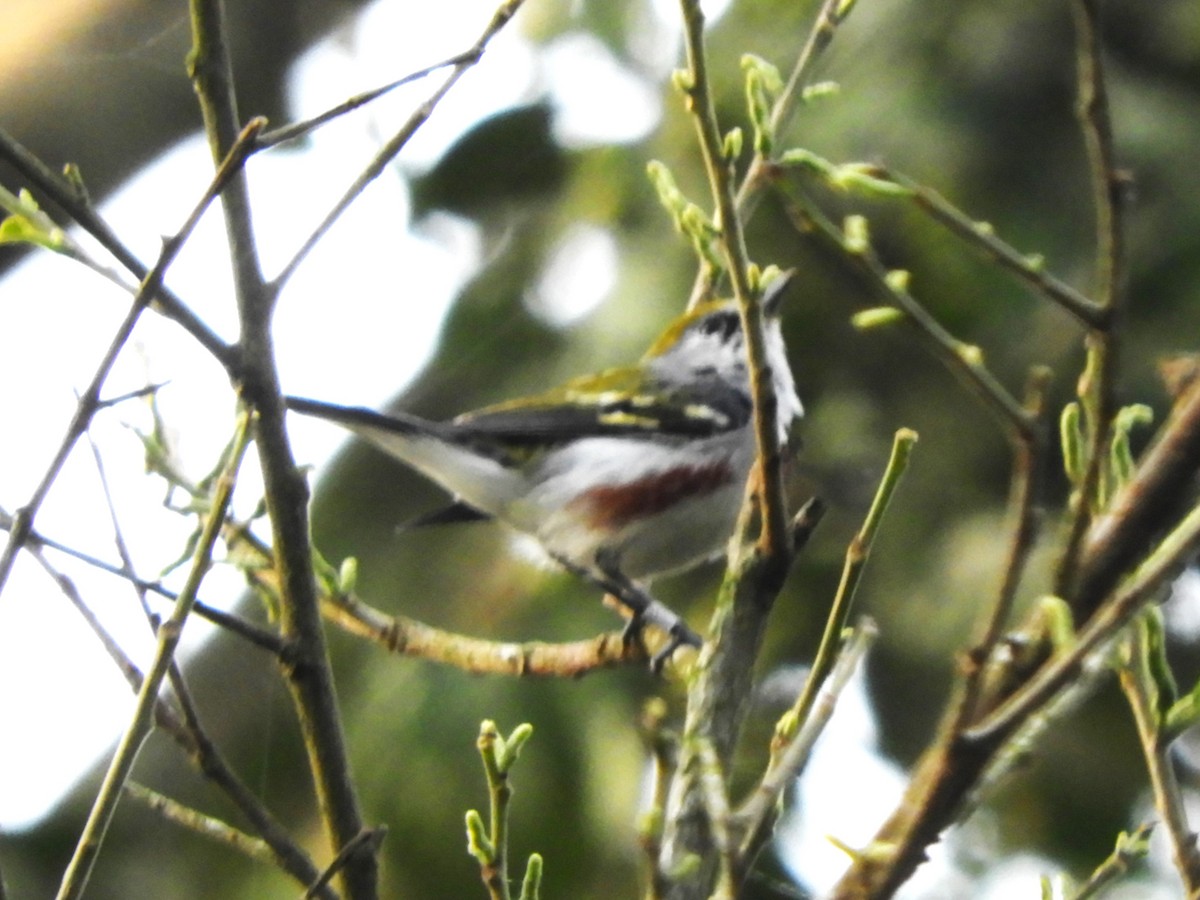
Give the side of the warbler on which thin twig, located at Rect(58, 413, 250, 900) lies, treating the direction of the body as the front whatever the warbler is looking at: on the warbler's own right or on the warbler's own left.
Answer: on the warbler's own right

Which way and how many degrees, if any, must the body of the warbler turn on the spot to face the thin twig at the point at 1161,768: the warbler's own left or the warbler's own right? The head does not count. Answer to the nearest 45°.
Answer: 0° — it already faces it

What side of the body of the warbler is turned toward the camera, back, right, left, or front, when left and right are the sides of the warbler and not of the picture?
right

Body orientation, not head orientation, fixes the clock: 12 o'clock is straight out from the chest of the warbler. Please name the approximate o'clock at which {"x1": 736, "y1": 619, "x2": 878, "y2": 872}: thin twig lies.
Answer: The thin twig is roughly at 12 o'clock from the warbler.

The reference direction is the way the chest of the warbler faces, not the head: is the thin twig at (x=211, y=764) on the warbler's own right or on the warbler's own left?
on the warbler's own right

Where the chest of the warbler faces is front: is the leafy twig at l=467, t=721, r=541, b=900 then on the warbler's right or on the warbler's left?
on the warbler's right

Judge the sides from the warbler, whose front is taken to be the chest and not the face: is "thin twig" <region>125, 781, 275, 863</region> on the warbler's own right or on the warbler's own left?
on the warbler's own right
